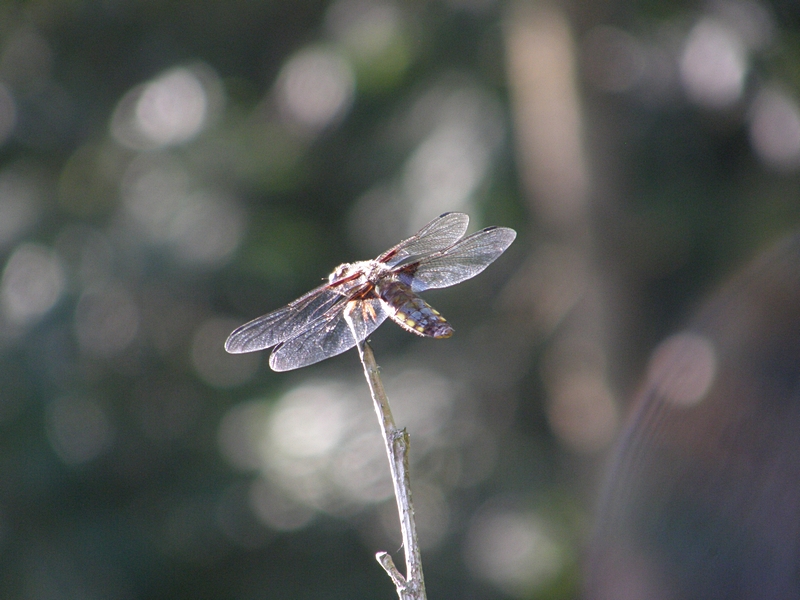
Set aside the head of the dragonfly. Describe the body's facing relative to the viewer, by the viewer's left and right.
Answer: facing away from the viewer and to the left of the viewer
